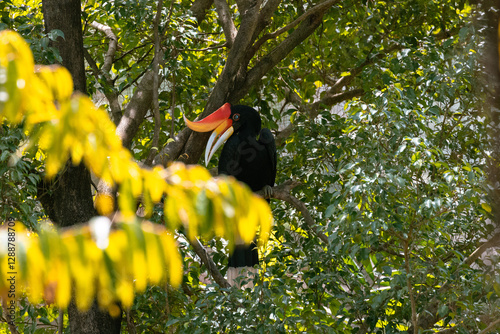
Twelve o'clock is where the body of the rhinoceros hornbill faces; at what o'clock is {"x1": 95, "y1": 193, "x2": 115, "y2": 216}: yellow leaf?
The yellow leaf is roughly at 12 o'clock from the rhinoceros hornbill.

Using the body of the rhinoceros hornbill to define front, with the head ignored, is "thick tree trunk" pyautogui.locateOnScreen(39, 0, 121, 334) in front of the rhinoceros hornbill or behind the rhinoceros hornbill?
in front

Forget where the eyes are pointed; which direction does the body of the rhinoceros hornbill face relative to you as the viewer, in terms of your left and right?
facing the viewer and to the left of the viewer
